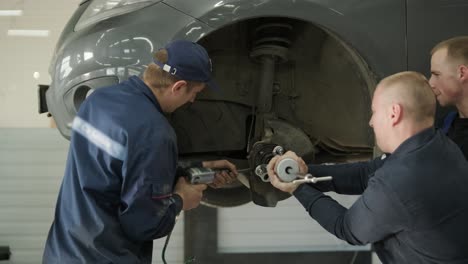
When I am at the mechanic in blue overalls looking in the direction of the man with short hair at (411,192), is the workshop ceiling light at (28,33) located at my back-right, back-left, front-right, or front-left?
back-left

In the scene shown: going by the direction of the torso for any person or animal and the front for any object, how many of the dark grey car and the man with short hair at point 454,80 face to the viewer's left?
2

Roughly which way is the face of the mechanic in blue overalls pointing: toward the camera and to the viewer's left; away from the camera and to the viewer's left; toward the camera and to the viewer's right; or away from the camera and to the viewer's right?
away from the camera and to the viewer's right

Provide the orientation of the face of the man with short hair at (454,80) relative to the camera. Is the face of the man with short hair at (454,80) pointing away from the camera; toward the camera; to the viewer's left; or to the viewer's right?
to the viewer's left

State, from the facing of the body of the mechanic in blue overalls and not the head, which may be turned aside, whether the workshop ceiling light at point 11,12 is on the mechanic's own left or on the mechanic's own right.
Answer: on the mechanic's own left

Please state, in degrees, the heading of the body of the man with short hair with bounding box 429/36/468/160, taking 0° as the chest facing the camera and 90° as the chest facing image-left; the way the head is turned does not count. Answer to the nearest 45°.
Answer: approximately 90°

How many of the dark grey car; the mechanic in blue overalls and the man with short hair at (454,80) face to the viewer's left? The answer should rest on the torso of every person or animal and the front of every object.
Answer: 2

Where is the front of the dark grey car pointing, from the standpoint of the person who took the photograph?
facing to the left of the viewer

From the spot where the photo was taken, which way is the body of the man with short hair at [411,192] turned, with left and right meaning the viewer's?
facing away from the viewer and to the left of the viewer

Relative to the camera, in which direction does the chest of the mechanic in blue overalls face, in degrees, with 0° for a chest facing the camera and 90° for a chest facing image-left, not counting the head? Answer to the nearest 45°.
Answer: approximately 225°

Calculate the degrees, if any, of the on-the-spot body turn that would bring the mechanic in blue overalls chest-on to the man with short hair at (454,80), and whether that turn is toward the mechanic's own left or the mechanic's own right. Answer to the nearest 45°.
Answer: approximately 45° to the mechanic's own right

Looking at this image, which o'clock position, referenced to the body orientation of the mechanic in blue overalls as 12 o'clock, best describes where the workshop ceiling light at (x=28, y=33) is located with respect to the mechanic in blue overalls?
The workshop ceiling light is roughly at 10 o'clock from the mechanic in blue overalls.
